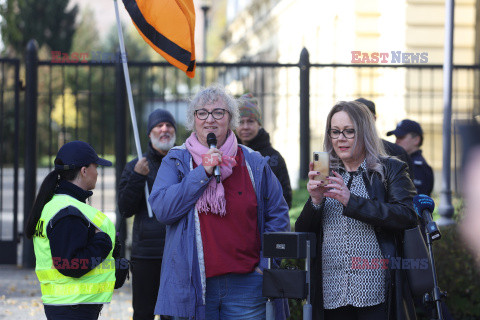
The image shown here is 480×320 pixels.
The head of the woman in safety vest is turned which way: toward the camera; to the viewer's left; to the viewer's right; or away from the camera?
to the viewer's right

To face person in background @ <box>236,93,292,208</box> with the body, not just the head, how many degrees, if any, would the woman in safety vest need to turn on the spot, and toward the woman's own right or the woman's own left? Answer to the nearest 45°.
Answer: approximately 45° to the woman's own left

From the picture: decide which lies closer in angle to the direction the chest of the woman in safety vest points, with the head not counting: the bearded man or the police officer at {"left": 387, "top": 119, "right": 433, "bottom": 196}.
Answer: the police officer

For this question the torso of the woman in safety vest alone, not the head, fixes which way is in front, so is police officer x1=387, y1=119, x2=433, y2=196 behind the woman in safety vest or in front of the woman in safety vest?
in front

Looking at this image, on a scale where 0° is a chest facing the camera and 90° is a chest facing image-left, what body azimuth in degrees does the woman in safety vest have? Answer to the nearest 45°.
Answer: approximately 270°

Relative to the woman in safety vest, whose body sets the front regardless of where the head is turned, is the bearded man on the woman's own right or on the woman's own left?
on the woman's own left

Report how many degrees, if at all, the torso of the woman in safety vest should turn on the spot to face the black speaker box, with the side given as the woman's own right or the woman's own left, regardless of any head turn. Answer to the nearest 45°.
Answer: approximately 45° to the woman's own right
